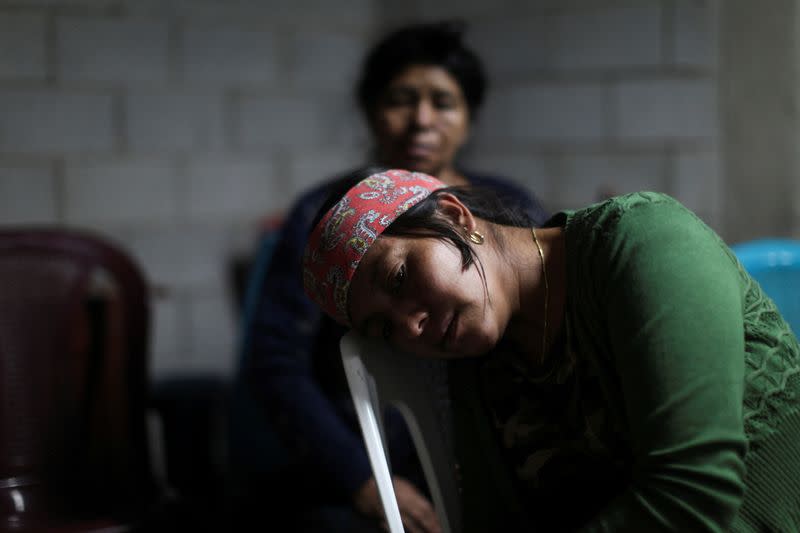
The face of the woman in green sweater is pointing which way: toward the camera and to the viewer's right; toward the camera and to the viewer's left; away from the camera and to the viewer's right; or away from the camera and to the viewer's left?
toward the camera and to the viewer's left

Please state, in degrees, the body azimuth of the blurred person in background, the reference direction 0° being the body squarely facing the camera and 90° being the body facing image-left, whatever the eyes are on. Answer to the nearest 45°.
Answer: approximately 0°
